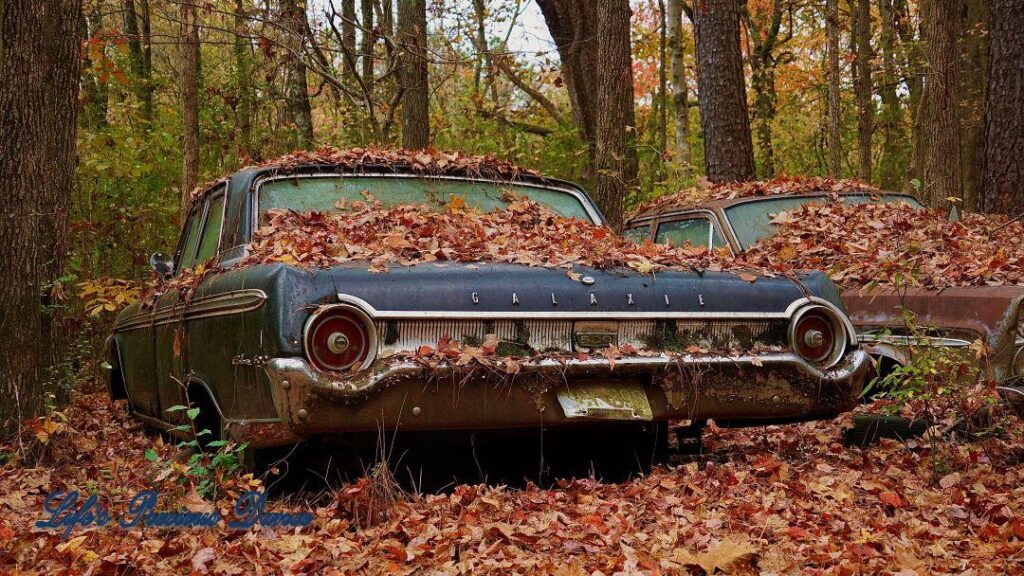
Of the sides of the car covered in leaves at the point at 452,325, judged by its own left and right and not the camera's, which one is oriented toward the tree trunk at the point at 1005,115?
right

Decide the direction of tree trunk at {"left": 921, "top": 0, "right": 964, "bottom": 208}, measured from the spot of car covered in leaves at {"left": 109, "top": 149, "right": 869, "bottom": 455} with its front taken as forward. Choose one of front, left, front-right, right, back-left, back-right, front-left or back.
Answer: right

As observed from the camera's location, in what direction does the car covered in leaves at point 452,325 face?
facing away from the viewer and to the left of the viewer

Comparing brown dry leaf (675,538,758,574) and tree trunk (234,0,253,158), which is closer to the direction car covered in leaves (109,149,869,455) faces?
the tree trunk
